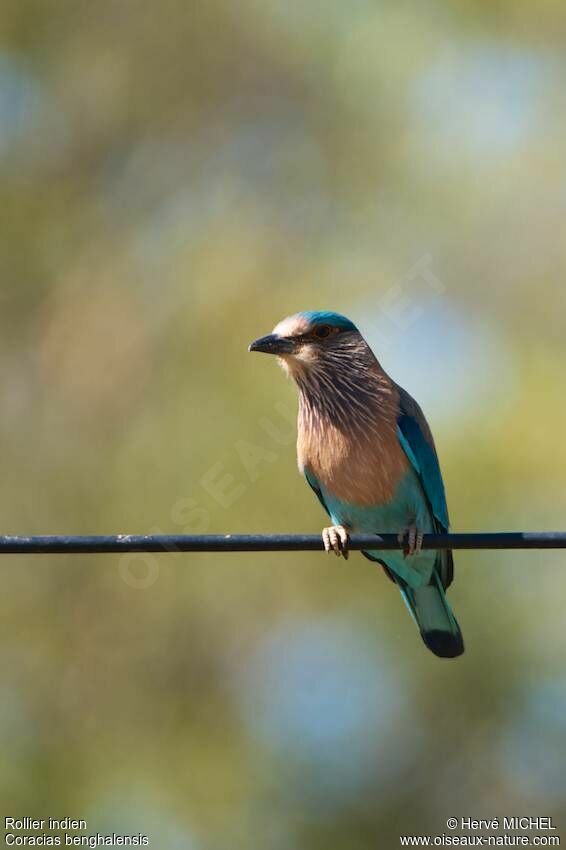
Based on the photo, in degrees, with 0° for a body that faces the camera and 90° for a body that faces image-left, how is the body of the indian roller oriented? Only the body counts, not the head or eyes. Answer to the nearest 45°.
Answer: approximately 45°
